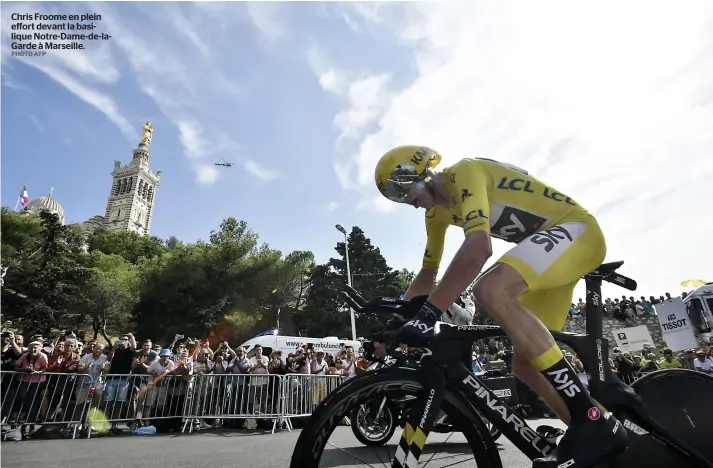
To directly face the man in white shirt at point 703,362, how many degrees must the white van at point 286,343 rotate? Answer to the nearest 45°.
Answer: approximately 135° to its left

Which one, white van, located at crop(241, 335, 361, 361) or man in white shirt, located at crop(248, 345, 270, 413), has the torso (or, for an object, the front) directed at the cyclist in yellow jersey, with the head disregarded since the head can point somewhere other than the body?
the man in white shirt

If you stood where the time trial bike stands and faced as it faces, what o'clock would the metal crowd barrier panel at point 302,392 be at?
The metal crowd barrier panel is roughly at 2 o'clock from the time trial bike.

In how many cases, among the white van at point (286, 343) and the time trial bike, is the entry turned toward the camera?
0

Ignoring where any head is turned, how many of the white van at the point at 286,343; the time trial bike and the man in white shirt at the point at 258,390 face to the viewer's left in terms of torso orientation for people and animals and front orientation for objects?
2

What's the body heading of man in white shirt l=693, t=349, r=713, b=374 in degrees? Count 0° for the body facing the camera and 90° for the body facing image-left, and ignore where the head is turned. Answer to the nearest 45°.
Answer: approximately 45°

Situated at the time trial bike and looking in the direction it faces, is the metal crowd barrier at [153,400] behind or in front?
in front

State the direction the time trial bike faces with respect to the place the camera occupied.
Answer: facing to the left of the viewer

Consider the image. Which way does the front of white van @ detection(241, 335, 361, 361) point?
to the viewer's left

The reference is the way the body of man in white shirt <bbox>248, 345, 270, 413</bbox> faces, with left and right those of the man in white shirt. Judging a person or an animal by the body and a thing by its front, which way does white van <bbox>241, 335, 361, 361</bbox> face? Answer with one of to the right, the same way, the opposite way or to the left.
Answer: to the right

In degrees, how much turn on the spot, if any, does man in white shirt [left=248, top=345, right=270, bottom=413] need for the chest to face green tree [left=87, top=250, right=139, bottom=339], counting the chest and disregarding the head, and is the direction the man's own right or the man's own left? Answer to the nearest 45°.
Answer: approximately 135° to the man's own right

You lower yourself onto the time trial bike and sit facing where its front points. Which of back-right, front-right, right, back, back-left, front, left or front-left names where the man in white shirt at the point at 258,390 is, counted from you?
front-right

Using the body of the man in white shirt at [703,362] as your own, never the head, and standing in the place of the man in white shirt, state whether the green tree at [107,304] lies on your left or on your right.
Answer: on your right

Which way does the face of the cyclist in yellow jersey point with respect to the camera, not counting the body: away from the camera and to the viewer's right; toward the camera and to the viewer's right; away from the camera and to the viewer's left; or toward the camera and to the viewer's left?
toward the camera and to the viewer's left

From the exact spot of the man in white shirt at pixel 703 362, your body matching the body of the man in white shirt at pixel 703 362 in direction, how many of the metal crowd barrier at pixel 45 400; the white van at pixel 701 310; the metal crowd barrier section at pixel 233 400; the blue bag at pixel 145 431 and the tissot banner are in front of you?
3

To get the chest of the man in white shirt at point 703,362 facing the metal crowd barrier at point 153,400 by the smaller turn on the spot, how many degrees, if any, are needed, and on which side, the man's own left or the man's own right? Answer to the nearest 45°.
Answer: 0° — they already face it
